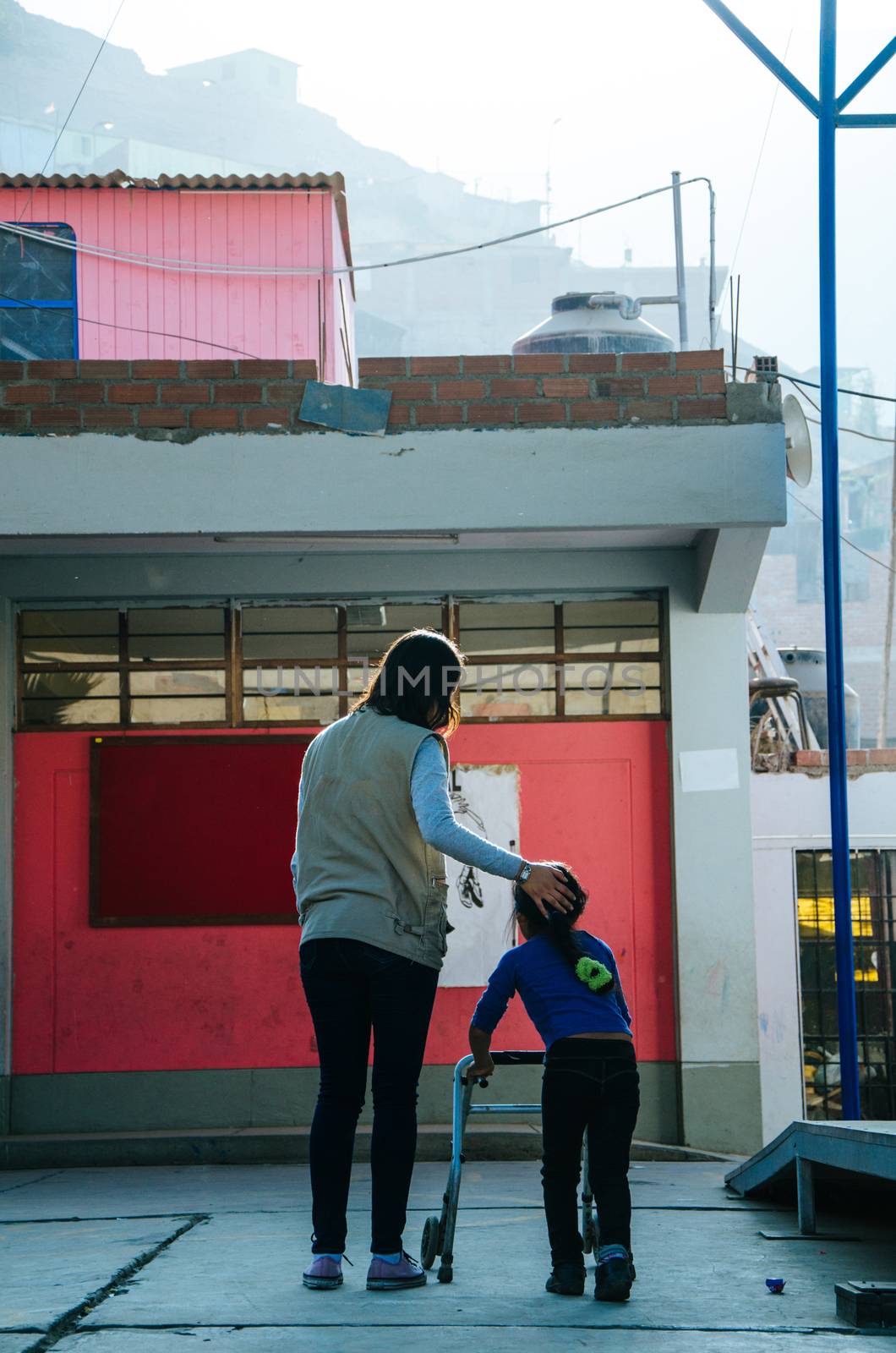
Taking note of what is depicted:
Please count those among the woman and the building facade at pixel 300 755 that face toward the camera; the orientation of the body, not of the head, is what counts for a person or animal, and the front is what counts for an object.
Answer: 1

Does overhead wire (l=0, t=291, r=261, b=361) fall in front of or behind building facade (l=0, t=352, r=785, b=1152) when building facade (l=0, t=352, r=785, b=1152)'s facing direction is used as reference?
behind

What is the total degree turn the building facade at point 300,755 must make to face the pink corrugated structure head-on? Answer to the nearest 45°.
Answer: approximately 180°

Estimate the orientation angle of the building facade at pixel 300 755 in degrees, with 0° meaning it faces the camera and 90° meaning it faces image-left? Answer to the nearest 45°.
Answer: approximately 0°

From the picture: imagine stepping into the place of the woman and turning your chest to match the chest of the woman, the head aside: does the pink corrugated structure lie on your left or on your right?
on your left

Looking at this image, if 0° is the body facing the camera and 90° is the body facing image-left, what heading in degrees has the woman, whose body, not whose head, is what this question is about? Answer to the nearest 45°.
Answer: approximately 225°

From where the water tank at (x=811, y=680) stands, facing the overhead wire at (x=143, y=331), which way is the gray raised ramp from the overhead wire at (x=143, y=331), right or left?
left
